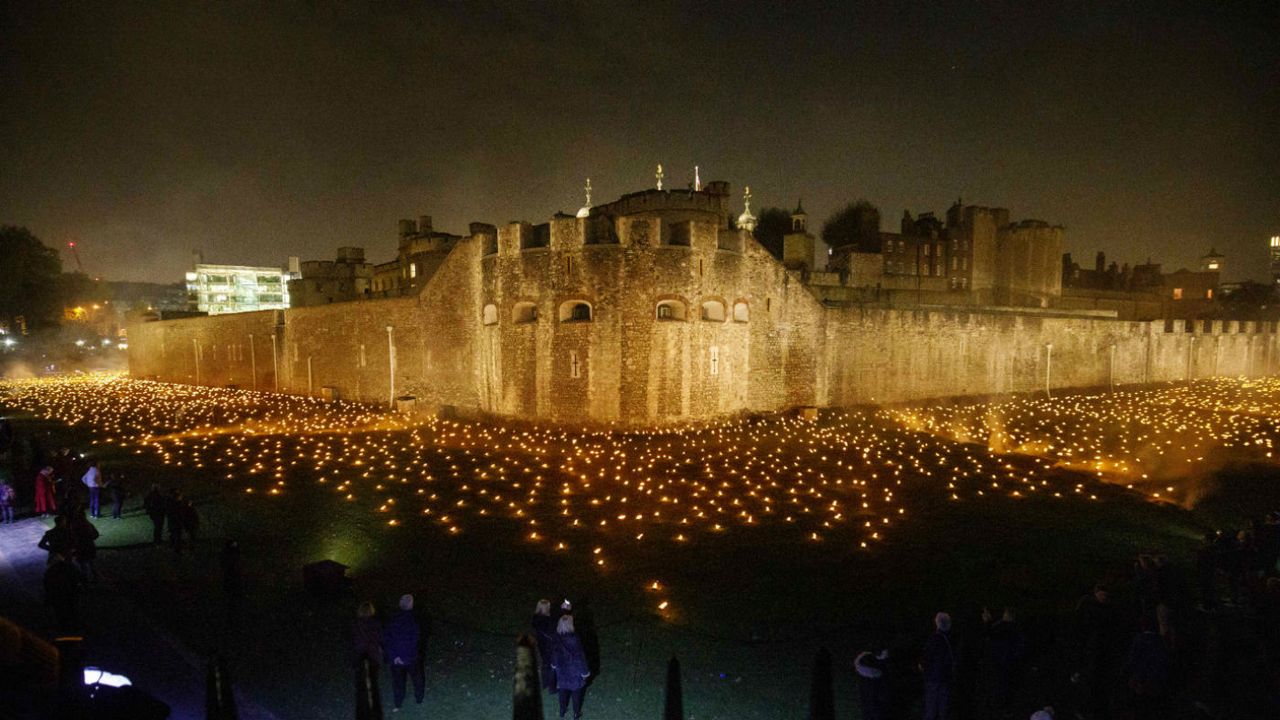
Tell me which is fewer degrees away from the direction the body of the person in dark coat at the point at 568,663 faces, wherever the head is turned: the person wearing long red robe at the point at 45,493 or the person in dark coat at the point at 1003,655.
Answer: the person wearing long red robe

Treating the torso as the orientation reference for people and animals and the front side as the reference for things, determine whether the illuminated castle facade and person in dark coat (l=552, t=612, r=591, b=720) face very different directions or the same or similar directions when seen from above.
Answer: very different directions

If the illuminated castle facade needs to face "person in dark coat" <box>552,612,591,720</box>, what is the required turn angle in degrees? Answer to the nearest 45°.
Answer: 0° — it already faces them

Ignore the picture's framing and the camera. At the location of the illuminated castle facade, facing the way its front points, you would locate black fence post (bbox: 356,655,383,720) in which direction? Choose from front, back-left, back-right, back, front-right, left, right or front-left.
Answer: front

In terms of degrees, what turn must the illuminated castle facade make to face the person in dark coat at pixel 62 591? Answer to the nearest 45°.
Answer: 0° — it already faces them

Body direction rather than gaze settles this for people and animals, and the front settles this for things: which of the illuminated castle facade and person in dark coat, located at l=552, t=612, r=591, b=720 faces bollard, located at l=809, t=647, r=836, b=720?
the illuminated castle facade

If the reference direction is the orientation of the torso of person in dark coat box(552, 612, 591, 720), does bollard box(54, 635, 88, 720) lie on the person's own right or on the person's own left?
on the person's own left

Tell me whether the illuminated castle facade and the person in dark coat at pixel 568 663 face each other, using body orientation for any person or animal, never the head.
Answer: yes

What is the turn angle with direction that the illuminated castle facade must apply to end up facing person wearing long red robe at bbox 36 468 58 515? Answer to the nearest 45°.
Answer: approximately 45° to its right

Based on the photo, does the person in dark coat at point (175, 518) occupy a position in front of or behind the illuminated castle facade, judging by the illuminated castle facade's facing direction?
in front

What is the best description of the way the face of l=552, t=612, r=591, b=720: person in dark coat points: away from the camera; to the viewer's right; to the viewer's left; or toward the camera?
away from the camera

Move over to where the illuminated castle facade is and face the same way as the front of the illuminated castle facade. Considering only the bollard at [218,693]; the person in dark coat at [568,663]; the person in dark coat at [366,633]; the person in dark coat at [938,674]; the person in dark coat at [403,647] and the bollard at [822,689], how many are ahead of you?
6

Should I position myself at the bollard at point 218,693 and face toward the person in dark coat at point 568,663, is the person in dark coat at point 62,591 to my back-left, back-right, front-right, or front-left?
back-left

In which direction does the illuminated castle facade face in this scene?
toward the camera

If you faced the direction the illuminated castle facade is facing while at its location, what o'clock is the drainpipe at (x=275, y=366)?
The drainpipe is roughly at 4 o'clock from the illuminated castle facade.

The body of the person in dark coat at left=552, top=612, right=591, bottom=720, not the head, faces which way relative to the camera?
away from the camera

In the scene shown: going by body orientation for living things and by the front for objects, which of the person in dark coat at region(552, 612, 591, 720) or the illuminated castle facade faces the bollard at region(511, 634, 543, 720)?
the illuminated castle facade
